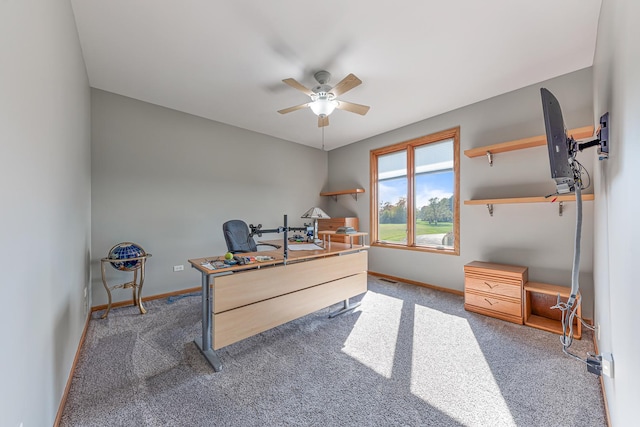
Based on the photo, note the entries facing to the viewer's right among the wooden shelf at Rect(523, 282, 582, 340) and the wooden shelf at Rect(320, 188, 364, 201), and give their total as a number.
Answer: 0

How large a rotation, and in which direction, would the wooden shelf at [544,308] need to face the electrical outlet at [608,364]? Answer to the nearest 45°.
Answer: approximately 45° to its left

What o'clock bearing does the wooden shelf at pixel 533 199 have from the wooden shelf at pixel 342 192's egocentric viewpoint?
the wooden shelf at pixel 533 199 is roughly at 9 o'clock from the wooden shelf at pixel 342 192.

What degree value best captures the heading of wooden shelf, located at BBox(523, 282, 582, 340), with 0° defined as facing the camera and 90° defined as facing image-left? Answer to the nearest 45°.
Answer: approximately 45°

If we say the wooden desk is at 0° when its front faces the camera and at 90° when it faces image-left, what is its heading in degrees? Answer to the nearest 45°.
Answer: approximately 135°

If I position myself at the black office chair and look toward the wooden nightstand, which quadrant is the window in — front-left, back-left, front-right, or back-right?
front-left

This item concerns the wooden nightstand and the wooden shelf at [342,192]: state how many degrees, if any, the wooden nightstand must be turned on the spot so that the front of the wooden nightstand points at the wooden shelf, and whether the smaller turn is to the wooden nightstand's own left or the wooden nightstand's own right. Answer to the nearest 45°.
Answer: approximately 45° to the wooden nightstand's own right

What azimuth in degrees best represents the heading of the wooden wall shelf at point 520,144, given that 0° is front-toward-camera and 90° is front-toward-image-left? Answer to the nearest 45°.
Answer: approximately 45°

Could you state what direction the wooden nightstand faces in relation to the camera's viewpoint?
facing the viewer and to the left of the viewer

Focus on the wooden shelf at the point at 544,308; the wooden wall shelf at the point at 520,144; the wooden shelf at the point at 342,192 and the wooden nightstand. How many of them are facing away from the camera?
0

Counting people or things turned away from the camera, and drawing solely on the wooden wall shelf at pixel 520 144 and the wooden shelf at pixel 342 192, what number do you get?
0

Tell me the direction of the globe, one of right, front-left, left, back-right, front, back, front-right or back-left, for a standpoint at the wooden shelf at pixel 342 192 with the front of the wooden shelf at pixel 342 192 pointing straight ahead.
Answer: front

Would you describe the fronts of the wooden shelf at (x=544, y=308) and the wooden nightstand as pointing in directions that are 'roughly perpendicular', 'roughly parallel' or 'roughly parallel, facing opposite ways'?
roughly parallel
